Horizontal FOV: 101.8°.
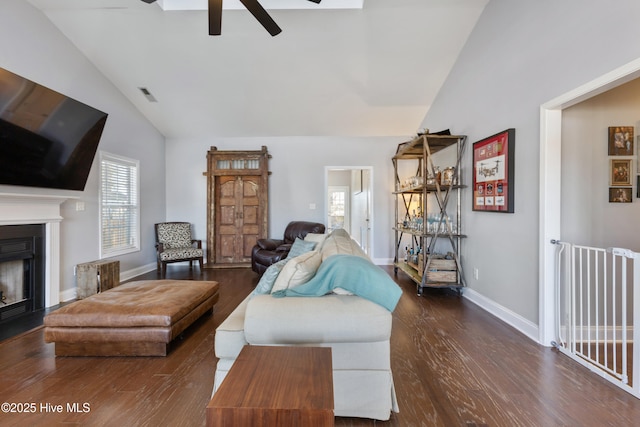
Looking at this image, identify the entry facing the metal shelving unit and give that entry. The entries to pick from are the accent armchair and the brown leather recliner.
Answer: the accent armchair

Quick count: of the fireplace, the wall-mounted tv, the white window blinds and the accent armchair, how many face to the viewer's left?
0

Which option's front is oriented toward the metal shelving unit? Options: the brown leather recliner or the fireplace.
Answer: the fireplace

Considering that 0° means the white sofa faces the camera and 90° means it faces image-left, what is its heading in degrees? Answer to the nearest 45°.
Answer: approximately 90°

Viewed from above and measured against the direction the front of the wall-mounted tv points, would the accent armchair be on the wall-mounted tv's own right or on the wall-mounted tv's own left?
on the wall-mounted tv's own left

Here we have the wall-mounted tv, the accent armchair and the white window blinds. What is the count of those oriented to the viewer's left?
0

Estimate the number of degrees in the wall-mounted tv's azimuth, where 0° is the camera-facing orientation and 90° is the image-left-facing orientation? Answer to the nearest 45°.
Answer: approximately 315°

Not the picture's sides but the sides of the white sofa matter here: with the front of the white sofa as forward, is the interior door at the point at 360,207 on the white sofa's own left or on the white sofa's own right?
on the white sofa's own right

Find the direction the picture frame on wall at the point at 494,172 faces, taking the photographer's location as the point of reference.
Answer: facing the viewer and to the left of the viewer

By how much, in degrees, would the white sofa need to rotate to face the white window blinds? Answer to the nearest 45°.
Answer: approximately 45° to its right

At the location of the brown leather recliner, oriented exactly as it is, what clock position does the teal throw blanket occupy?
The teal throw blanket is roughly at 10 o'clock from the brown leather recliner.

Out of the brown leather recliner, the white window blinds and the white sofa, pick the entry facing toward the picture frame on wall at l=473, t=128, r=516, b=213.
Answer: the white window blinds

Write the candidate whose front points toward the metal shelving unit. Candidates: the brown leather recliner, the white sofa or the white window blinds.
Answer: the white window blinds

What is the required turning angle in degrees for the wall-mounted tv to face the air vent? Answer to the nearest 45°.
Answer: approximately 90° to its left

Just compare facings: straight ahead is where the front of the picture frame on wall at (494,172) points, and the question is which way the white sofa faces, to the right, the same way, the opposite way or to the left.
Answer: the same way

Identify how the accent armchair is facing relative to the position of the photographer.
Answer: facing the viewer and to the right of the viewer
